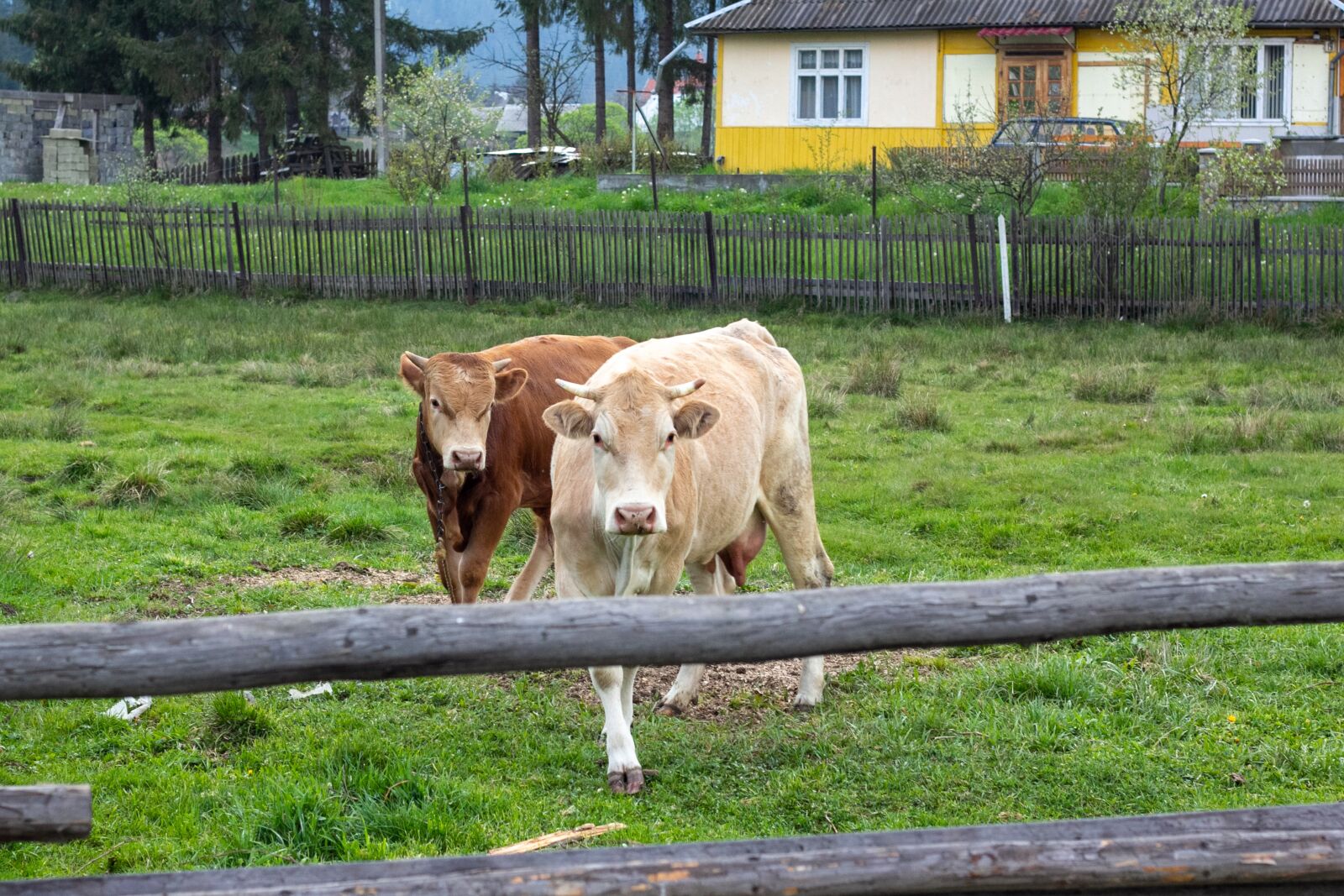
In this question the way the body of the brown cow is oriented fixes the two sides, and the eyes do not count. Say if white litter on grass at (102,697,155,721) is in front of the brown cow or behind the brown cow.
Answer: in front

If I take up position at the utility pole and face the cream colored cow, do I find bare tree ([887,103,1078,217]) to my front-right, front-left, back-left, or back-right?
front-left

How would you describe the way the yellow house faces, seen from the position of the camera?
facing the viewer

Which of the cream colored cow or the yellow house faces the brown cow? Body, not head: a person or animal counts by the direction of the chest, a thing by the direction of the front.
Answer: the yellow house

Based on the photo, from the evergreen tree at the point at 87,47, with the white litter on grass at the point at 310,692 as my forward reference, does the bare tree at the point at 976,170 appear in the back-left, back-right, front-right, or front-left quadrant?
front-left

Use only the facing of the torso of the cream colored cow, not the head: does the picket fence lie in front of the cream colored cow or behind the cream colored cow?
behind

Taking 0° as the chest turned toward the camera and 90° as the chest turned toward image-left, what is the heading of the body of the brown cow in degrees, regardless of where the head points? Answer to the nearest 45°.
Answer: approximately 45°

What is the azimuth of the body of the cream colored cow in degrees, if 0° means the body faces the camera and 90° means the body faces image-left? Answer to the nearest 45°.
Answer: approximately 45°

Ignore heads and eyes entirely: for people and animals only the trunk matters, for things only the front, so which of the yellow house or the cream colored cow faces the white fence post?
the yellow house

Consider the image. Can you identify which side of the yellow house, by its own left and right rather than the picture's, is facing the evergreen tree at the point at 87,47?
right

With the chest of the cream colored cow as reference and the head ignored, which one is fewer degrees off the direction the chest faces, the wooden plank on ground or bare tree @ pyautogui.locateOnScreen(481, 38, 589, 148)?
the wooden plank on ground

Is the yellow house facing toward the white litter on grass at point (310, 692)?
yes

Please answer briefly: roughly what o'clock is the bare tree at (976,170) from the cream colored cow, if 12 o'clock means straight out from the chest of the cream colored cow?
The bare tree is roughly at 5 o'clock from the cream colored cow.

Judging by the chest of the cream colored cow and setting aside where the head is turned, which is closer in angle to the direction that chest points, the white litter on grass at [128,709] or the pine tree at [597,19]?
the white litter on grass

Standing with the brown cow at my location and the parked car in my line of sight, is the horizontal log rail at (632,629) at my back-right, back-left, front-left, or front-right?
back-right

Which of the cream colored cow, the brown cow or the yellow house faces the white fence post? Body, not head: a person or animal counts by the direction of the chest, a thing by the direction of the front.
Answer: the yellow house

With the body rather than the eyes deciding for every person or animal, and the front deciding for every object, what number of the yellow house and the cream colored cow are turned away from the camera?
0
